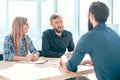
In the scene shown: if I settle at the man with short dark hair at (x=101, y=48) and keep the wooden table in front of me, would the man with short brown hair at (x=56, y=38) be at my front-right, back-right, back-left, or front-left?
front-right

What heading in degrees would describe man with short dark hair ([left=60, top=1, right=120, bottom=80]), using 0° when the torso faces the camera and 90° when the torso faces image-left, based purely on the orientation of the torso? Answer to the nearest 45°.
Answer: approximately 135°

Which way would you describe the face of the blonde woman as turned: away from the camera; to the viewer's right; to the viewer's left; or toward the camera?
to the viewer's right

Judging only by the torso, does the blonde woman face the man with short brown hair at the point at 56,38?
no

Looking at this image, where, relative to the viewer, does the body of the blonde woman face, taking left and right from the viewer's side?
facing the viewer and to the right of the viewer

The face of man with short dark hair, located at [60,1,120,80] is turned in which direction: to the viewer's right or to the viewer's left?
to the viewer's left

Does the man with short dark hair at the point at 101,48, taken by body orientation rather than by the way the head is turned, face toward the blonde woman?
yes

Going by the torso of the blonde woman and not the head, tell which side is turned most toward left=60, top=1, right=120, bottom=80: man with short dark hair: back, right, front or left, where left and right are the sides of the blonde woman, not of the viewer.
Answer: front

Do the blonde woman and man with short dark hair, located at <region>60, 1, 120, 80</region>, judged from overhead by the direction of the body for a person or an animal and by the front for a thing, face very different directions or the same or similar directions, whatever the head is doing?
very different directions
